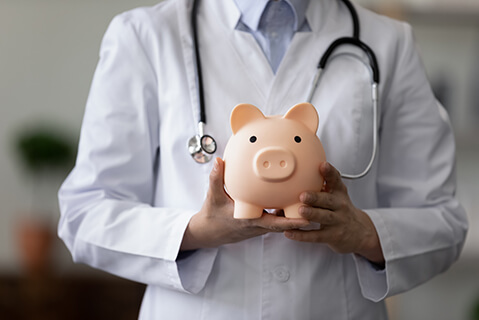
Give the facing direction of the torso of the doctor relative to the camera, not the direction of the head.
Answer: toward the camera

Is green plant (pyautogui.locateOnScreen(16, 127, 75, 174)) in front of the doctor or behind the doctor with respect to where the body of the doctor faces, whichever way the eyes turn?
behind
